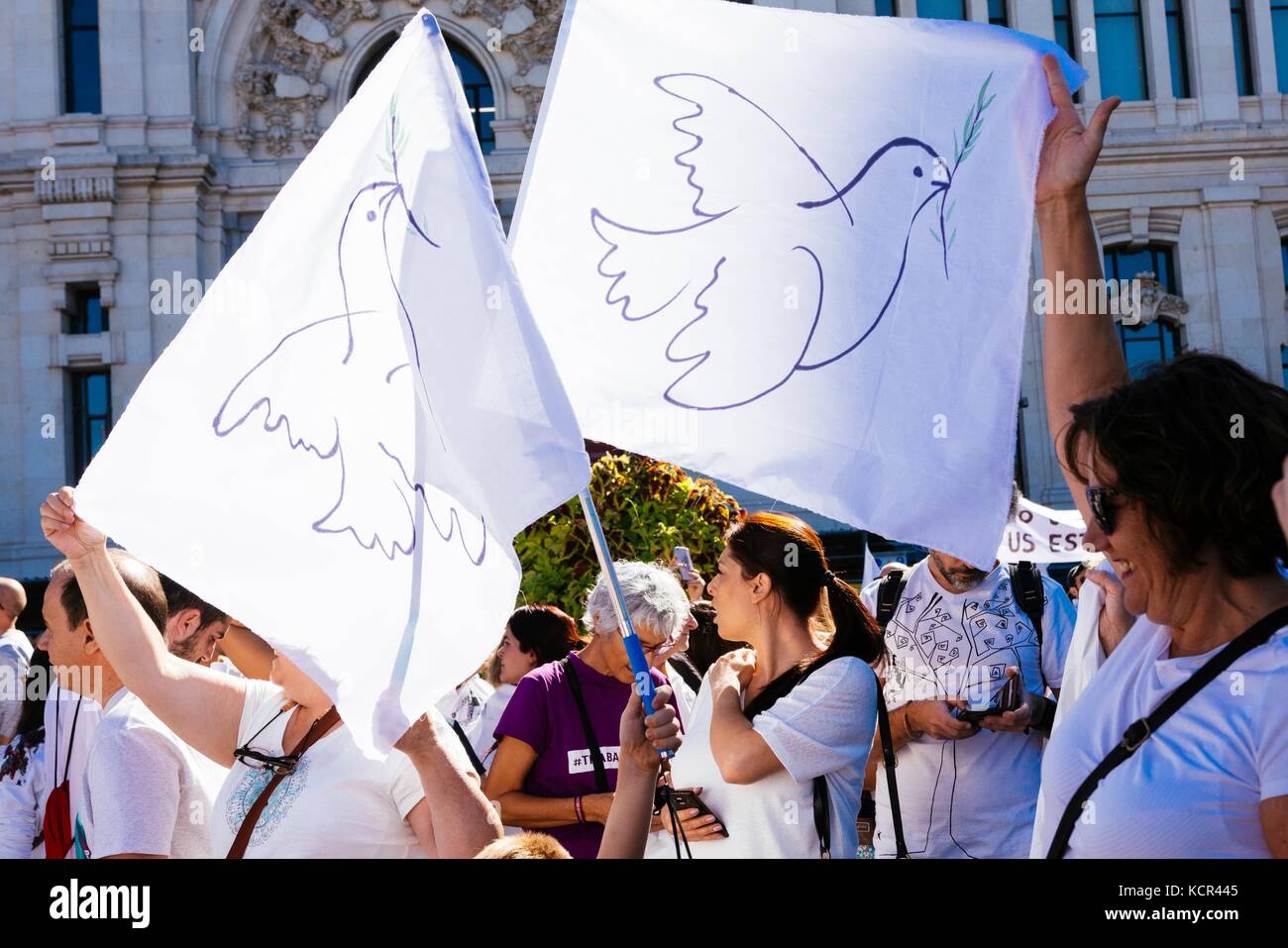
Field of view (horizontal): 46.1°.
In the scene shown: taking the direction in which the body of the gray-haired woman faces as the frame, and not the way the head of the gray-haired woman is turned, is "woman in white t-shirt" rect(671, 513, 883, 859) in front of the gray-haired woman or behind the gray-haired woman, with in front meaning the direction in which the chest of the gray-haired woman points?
in front

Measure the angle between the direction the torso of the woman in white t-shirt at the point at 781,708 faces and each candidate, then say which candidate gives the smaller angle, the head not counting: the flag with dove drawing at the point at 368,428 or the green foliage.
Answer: the flag with dove drawing

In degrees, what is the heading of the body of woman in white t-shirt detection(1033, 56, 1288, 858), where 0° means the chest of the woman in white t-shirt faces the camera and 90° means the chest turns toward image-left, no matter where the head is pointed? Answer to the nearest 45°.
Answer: approximately 45°

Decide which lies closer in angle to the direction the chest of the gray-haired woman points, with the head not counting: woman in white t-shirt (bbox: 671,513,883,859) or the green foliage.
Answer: the woman in white t-shirt

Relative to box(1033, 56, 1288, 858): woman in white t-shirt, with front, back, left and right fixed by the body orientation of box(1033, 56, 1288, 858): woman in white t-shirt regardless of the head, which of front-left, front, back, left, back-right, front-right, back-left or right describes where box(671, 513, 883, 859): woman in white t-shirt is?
right

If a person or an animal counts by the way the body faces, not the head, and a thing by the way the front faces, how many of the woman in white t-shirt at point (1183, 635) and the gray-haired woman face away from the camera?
0

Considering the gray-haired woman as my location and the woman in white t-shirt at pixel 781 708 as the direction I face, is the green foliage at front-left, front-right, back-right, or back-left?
back-left

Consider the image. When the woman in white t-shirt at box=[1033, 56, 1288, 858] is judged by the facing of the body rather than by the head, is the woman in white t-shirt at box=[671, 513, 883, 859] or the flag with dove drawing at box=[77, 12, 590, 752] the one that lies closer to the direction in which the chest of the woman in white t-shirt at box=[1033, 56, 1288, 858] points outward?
the flag with dove drawing

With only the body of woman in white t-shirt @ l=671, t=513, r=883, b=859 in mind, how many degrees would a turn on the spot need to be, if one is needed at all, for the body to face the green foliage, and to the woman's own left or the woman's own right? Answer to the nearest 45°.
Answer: approximately 135° to the woman's own right

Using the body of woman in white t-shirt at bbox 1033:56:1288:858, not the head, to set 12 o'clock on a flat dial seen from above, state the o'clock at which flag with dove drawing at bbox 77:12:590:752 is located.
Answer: The flag with dove drawing is roughly at 2 o'clock from the woman in white t-shirt.

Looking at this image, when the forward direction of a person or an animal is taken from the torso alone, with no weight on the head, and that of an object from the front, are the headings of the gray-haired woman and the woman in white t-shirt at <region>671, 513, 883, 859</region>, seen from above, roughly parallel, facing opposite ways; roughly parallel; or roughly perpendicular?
roughly perpendicular

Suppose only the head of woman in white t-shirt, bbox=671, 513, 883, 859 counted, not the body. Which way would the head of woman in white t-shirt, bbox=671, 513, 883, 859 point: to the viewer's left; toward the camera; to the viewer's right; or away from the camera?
to the viewer's left

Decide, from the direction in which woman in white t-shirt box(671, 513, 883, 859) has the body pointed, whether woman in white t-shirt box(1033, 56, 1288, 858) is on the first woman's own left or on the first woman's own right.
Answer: on the first woman's own left
